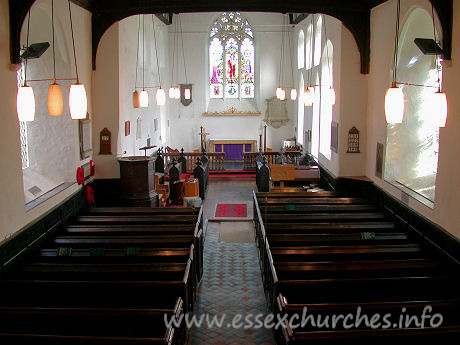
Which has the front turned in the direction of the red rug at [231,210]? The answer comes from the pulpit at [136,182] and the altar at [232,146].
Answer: the altar

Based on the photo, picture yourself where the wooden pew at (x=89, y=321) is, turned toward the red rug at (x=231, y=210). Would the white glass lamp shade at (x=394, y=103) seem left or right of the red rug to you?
right

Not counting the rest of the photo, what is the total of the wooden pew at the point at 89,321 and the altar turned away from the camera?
1

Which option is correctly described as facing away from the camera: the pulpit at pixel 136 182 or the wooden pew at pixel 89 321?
the wooden pew

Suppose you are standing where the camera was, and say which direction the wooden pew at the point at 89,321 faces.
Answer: facing away from the viewer

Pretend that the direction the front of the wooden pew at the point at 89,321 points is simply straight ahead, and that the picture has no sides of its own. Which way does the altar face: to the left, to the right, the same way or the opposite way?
the opposite way

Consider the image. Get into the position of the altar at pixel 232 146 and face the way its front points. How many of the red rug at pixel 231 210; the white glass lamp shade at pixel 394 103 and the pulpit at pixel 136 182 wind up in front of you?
3

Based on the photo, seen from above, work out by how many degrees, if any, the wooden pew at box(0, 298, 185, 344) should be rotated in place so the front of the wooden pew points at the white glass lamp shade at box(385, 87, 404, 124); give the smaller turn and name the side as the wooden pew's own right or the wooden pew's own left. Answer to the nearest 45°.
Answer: approximately 90° to the wooden pew's own right

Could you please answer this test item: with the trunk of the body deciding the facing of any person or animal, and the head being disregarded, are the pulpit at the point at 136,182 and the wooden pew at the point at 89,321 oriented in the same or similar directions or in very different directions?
very different directions

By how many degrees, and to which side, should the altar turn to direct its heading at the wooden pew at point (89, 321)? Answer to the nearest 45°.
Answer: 0° — it already faces it
